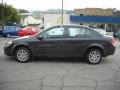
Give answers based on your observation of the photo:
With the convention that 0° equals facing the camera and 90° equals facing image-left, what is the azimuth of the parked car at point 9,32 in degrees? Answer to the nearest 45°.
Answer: approximately 45°

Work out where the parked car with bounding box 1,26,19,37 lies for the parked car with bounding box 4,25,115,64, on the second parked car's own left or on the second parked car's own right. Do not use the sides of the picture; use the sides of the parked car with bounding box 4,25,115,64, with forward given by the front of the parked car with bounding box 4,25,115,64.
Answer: on the second parked car's own right

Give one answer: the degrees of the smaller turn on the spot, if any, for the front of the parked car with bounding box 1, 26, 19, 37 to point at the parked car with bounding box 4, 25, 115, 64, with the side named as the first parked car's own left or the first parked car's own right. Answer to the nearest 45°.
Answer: approximately 45° to the first parked car's own left

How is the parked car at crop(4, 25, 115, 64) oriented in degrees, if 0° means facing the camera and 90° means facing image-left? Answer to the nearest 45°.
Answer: approximately 90°
